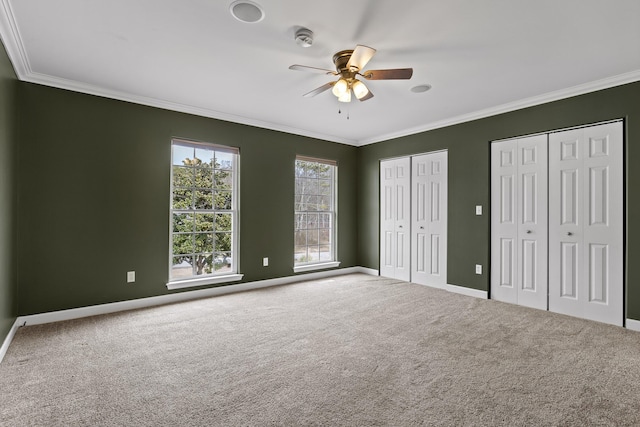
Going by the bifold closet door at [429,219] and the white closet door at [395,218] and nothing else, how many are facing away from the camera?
0

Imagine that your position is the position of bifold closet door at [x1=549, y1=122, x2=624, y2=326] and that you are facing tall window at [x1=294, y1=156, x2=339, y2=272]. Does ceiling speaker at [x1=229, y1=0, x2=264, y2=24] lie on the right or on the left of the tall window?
left

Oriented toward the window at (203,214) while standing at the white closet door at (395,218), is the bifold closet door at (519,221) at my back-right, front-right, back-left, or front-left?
back-left

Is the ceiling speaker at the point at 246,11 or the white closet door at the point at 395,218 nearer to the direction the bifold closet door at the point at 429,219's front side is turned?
the ceiling speaker

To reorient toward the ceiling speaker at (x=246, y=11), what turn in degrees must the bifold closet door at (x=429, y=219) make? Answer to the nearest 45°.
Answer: approximately 45° to its left

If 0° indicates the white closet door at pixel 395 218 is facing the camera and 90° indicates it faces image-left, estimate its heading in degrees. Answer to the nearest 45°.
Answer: approximately 45°

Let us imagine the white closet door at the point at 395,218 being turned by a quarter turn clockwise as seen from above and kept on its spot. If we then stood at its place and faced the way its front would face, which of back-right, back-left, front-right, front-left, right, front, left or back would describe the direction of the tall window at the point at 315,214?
front-left

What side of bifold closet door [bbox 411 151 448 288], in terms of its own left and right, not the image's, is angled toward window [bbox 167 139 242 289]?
front

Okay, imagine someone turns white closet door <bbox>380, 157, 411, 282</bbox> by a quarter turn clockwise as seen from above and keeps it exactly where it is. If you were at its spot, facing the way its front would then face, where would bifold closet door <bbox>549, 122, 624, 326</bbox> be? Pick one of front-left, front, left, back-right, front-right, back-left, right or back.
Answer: back

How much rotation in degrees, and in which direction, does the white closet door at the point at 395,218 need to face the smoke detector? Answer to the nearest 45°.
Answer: approximately 45° to its left

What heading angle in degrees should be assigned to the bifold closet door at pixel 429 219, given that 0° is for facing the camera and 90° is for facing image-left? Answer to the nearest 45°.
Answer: approximately 45°

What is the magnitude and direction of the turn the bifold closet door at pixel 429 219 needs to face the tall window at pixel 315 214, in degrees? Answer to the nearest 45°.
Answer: approximately 45° to its right
